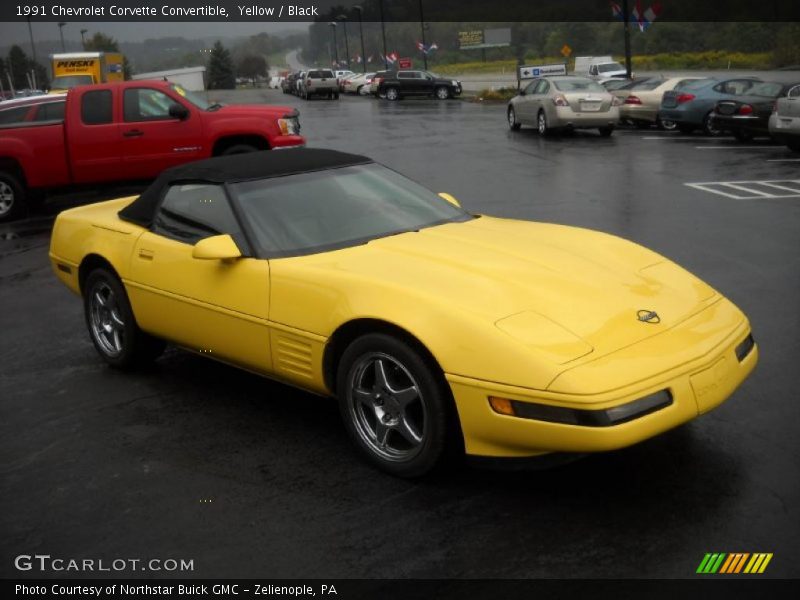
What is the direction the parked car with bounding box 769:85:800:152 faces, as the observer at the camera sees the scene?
facing away from the viewer and to the right of the viewer

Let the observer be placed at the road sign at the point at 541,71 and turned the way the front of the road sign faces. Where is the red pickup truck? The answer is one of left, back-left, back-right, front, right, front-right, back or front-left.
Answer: front

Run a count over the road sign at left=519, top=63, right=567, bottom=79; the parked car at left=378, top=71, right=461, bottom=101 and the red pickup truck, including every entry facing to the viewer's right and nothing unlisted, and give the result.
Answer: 2

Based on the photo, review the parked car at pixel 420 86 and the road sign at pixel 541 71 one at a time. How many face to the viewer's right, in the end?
1

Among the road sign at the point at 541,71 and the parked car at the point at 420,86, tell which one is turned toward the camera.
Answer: the road sign

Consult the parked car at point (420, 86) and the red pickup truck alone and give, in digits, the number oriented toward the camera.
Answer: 0

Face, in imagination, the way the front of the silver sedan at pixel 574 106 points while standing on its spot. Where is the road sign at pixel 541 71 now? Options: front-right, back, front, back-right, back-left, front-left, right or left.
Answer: front-right

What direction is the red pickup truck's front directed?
to the viewer's right

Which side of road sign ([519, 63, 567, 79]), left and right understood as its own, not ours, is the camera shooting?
front

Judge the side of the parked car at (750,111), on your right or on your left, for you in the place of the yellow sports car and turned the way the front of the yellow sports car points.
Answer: on your left

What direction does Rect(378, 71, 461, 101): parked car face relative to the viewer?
to the viewer's right

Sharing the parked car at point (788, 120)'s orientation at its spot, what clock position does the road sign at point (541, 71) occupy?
The road sign is roughly at 10 o'clock from the parked car.

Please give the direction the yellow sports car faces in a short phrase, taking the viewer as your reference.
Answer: facing the viewer and to the right of the viewer
